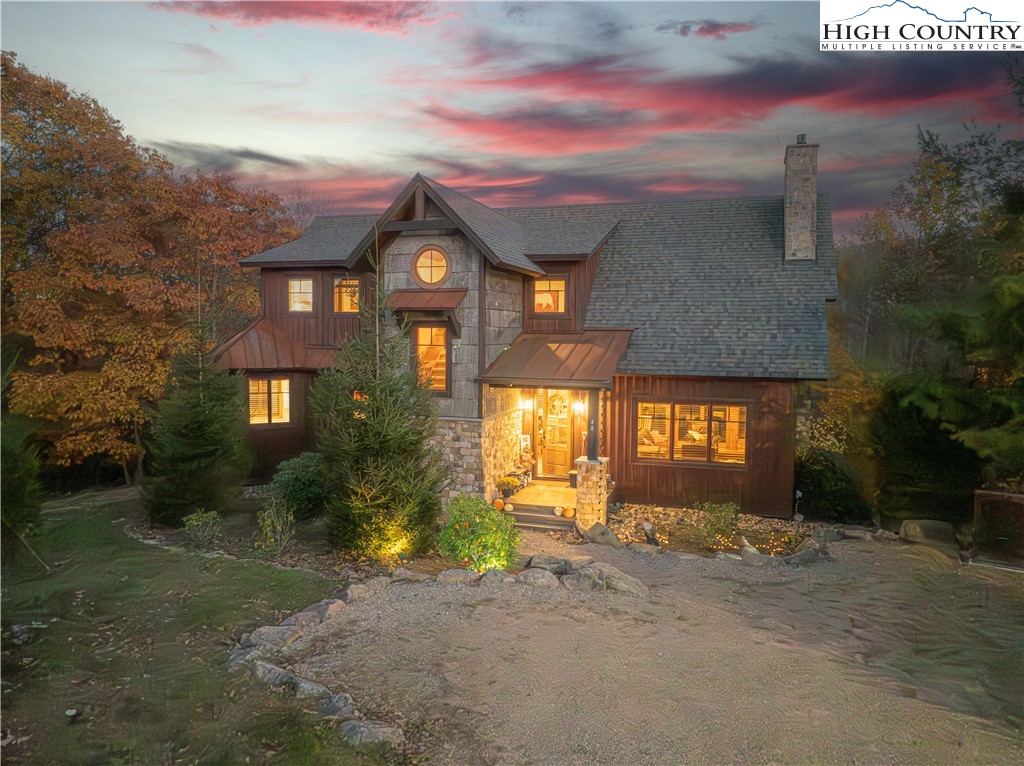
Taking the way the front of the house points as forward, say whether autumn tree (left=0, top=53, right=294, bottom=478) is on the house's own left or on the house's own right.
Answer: on the house's own right

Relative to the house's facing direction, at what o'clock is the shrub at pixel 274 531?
The shrub is roughly at 2 o'clock from the house.

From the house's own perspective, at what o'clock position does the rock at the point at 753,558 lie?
The rock is roughly at 11 o'clock from the house.

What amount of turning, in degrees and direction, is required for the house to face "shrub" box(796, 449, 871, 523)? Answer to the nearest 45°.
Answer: approximately 90° to its left

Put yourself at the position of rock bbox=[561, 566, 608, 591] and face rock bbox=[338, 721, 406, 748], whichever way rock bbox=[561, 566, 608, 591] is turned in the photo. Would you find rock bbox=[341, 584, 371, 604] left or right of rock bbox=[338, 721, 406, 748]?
right

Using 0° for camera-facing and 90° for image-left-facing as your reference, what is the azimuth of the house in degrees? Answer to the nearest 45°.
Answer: approximately 0°

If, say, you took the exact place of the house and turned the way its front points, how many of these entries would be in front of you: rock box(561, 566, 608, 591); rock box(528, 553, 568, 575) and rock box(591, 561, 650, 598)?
3

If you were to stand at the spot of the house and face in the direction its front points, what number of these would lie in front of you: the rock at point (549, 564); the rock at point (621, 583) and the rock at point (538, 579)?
3

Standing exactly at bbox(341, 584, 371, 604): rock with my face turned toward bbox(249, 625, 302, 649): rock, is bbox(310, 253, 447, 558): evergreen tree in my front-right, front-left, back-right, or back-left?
back-right

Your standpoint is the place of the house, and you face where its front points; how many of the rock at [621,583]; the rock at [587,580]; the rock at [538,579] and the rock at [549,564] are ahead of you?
4

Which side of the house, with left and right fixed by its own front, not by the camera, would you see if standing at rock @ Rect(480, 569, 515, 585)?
front

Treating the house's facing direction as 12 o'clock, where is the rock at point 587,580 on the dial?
The rock is roughly at 12 o'clock from the house.

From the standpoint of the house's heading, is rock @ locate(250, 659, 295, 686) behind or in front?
in front
